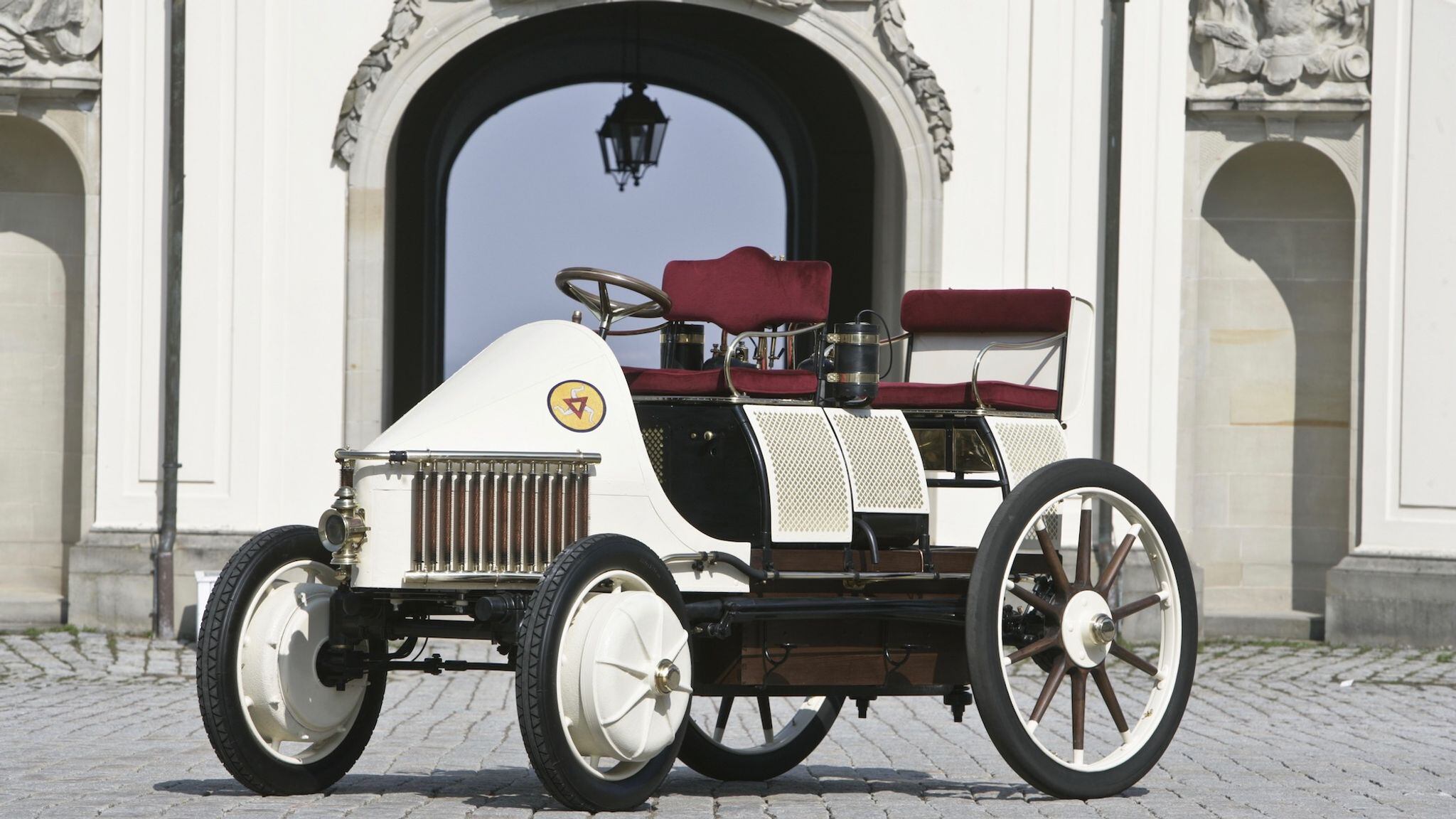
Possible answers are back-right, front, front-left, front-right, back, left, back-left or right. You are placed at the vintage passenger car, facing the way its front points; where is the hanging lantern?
back-right

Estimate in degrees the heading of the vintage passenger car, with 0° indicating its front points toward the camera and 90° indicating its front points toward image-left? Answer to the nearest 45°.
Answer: approximately 45°

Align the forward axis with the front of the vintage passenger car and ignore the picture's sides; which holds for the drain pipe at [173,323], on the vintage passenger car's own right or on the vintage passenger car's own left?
on the vintage passenger car's own right

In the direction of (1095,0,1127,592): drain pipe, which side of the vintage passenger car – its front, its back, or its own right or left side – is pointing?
back
